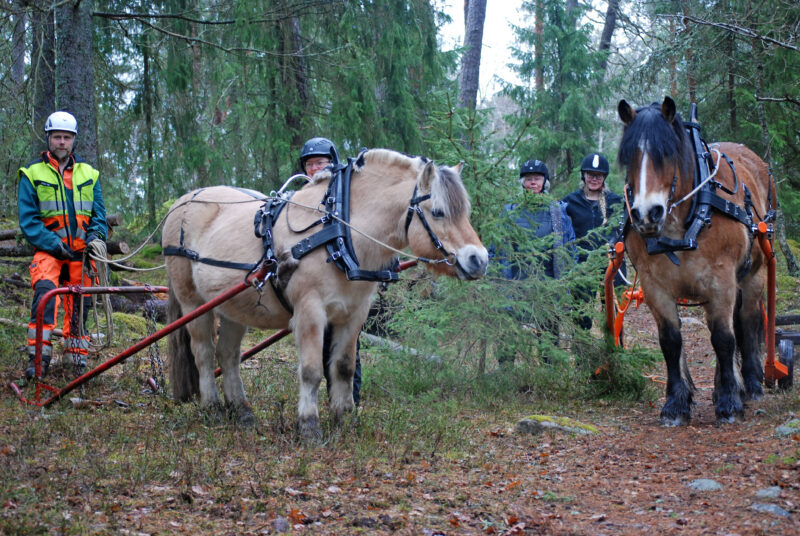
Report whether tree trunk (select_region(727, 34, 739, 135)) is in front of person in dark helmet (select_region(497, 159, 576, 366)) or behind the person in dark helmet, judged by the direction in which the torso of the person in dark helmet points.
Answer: behind

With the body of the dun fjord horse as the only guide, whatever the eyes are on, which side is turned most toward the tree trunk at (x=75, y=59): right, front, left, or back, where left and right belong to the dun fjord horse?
back

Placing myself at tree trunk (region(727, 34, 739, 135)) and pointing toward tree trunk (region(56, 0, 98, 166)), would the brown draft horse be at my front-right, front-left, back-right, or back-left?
front-left

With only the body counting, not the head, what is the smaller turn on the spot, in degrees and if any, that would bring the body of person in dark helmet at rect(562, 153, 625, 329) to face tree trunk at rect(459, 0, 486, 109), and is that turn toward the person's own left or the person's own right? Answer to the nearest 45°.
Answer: approximately 180°

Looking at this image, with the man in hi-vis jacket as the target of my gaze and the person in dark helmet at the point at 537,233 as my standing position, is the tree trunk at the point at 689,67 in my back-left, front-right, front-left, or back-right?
back-right

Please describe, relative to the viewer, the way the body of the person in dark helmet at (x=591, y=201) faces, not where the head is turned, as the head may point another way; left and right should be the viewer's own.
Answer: facing the viewer

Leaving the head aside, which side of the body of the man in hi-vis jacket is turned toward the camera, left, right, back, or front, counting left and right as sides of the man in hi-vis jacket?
front

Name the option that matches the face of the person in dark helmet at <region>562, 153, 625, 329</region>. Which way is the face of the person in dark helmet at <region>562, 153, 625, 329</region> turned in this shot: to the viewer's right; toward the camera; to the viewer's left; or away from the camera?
toward the camera

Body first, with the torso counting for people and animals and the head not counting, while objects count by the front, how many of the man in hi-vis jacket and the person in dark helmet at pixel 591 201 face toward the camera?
2

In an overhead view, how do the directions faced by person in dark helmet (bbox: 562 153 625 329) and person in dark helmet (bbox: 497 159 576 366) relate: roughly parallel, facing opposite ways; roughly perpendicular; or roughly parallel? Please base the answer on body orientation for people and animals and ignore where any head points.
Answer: roughly parallel

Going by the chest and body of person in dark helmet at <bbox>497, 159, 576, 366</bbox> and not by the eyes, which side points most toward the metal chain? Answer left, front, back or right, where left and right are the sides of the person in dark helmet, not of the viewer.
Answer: right

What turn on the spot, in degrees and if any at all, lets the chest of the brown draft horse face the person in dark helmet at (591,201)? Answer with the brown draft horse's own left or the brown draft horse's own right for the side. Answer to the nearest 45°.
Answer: approximately 135° to the brown draft horse's own right

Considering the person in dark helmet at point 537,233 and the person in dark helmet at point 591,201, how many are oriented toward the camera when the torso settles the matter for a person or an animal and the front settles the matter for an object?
2

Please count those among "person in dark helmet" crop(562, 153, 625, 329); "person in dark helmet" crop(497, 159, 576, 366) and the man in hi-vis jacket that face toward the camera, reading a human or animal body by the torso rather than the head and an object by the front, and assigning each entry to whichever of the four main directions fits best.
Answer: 3

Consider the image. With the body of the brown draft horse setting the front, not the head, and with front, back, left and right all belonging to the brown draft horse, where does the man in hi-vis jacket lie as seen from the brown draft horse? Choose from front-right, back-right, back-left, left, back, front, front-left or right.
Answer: front-right

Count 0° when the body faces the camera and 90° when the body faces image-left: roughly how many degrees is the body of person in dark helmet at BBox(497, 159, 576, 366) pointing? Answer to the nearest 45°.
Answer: approximately 0°
